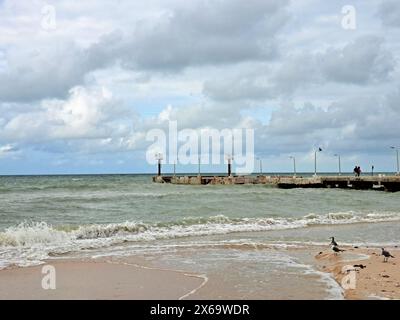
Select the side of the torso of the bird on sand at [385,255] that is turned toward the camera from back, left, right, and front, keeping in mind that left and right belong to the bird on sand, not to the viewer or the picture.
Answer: left
